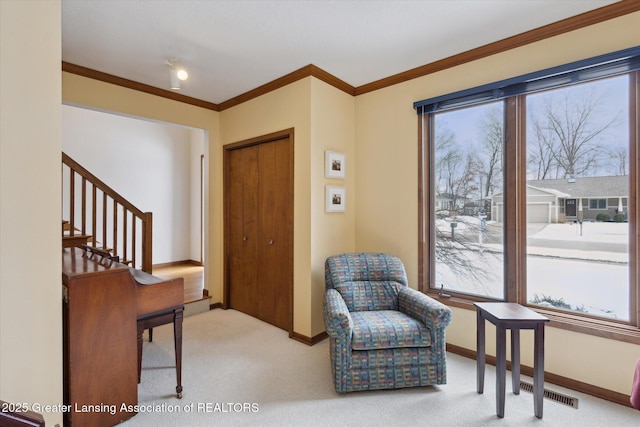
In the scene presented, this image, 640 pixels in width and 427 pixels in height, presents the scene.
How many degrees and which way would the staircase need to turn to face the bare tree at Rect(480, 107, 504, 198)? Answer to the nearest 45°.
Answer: approximately 45° to its right

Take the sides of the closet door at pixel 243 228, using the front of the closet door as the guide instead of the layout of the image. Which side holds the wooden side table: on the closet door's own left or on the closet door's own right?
on the closet door's own left

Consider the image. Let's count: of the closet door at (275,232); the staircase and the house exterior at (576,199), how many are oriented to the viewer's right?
1

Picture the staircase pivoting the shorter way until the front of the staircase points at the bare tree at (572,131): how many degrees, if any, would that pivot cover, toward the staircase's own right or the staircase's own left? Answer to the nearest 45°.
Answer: approximately 45° to the staircase's own right

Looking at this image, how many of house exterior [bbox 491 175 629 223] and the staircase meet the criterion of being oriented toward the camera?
1

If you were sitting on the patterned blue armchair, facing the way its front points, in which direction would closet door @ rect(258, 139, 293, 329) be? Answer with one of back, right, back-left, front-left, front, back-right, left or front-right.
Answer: back

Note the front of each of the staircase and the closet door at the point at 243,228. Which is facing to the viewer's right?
the staircase

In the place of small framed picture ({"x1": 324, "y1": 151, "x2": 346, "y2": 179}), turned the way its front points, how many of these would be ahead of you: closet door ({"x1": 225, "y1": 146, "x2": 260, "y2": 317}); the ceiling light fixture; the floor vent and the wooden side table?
2

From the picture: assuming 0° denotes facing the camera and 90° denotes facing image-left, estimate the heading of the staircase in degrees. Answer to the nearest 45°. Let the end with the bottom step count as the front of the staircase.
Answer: approximately 270°

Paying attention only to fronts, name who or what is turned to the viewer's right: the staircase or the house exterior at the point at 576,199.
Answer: the staircase
